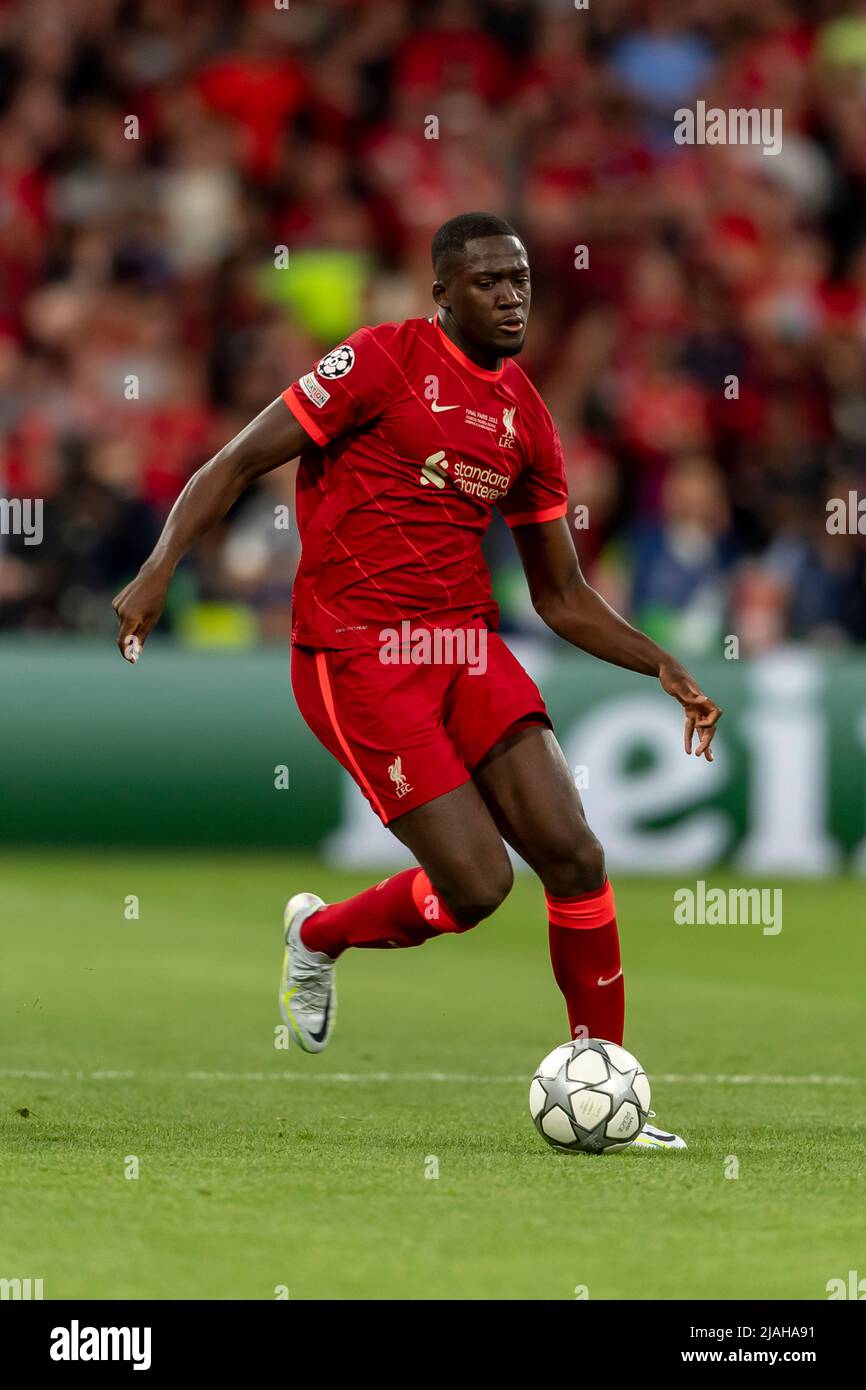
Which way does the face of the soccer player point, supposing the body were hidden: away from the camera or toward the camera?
toward the camera
